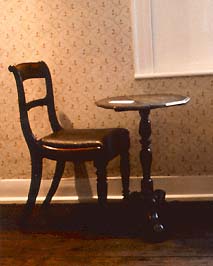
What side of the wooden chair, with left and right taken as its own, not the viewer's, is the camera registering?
right

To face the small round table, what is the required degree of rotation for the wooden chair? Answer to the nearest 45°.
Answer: approximately 45° to its right
